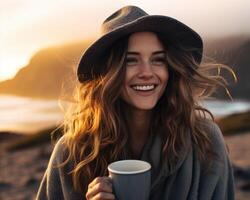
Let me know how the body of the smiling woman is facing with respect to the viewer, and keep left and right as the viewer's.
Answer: facing the viewer
